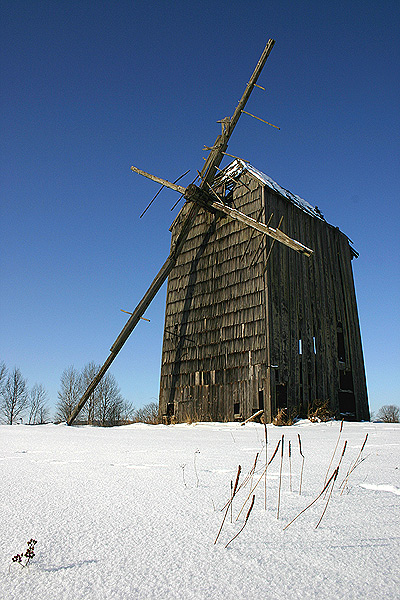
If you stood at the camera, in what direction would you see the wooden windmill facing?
facing the viewer and to the left of the viewer
